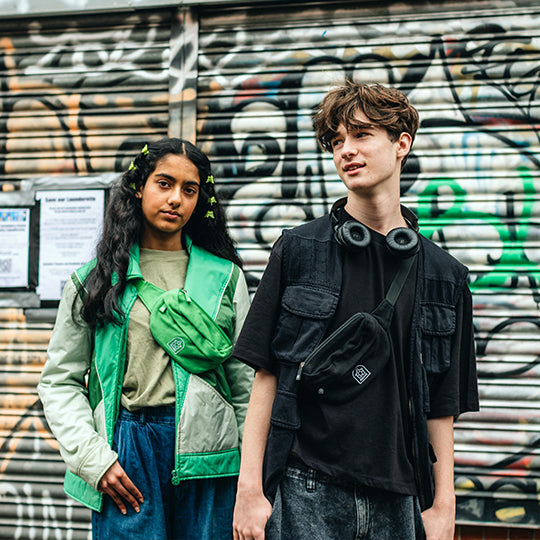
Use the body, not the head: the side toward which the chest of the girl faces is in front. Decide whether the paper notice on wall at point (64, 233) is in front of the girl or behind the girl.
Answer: behind

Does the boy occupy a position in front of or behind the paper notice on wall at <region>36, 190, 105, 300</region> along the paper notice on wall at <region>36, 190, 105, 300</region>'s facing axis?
in front

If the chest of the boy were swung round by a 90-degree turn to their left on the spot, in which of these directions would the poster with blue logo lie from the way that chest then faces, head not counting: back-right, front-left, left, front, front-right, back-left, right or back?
back-left

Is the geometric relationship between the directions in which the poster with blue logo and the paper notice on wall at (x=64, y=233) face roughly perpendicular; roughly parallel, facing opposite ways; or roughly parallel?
roughly parallel

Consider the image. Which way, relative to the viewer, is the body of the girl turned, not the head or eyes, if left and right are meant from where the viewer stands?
facing the viewer

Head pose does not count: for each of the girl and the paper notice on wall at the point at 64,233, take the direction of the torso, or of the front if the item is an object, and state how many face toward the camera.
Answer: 2

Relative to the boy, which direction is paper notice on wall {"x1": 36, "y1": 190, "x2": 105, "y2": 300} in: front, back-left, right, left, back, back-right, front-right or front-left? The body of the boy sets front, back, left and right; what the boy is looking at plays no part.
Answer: back-right

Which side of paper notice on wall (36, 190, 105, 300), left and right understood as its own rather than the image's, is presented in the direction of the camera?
front

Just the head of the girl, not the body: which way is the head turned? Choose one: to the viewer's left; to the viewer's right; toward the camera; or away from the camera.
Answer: toward the camera

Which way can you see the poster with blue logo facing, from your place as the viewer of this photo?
facing the viewer

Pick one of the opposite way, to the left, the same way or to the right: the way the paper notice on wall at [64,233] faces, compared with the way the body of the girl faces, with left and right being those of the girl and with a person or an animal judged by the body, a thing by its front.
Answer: the same way

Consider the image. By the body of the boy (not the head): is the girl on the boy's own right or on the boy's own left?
on the boy's own right
